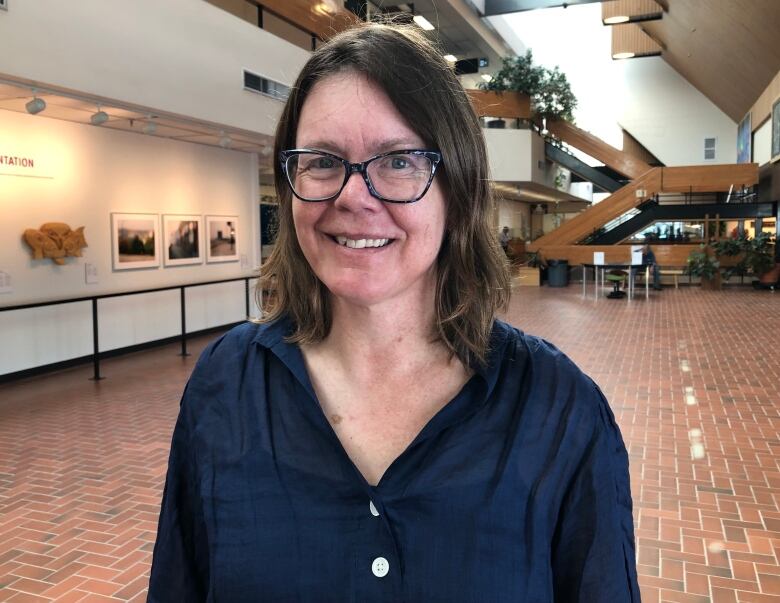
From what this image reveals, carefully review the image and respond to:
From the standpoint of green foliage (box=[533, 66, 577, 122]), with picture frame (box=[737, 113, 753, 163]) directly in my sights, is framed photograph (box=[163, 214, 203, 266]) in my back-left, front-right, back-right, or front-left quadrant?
back-right

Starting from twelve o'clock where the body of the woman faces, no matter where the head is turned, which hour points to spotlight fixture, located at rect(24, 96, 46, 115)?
The spotlight fixture is roughly at 5 o'clock from the woman.

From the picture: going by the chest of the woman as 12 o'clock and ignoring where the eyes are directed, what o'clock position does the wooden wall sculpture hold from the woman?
The wooden wall sculpture is roughly at 5 o'clock from the woman.

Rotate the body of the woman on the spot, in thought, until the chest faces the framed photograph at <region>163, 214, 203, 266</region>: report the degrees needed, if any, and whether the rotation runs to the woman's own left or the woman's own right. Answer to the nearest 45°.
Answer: approximately 180°

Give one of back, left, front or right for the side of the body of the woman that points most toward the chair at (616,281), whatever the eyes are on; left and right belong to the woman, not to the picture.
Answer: back

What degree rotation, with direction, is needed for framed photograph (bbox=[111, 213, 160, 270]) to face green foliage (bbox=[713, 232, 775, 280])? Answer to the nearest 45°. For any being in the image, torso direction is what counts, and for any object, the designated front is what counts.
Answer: approximately 45° to its left

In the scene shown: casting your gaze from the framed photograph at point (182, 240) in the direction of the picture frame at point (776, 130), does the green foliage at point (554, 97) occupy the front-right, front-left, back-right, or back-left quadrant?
front-left

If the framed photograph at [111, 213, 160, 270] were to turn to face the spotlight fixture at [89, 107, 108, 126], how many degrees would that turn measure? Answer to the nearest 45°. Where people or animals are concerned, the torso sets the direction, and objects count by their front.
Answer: approximately 45° to its right

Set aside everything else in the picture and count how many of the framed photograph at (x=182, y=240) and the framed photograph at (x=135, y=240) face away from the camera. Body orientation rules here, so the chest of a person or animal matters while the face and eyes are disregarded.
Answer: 0

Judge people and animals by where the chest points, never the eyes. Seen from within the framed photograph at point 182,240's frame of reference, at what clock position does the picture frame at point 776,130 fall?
The picture frame is roughly at 10 o'clock from the framed photograph.

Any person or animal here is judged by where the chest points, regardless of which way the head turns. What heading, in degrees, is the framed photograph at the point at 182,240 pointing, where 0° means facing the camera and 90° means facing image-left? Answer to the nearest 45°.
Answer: approximately 315°

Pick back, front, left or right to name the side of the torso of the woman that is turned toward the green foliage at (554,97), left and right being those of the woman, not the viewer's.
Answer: back

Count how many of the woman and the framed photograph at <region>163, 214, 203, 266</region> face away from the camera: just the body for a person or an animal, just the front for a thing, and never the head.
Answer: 0

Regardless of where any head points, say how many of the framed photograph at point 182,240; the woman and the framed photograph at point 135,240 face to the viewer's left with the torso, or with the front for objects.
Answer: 0

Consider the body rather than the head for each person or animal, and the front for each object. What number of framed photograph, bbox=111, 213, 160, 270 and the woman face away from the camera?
0

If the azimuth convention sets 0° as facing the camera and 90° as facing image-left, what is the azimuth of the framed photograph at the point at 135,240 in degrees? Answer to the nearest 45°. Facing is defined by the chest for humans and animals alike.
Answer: approximately 315°

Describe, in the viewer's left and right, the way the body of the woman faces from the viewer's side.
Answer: facing the viewer
